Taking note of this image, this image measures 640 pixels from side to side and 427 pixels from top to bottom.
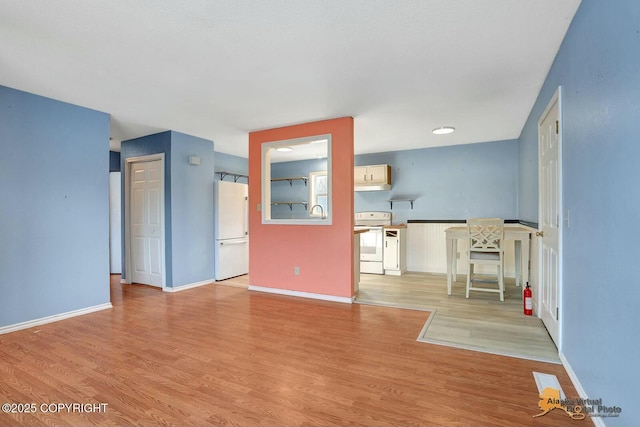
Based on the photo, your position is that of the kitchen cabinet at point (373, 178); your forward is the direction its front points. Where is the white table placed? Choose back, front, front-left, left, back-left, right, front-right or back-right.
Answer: front-left

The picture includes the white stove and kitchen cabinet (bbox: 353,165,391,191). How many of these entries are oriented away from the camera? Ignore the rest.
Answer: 0

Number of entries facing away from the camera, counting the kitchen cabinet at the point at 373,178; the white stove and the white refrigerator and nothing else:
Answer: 0

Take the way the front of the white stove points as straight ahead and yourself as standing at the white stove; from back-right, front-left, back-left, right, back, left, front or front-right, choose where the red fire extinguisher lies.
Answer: front-left

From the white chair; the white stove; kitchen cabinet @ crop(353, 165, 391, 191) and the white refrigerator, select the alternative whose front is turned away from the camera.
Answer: the white chair

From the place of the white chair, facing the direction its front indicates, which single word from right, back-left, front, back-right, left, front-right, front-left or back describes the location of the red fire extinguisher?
back-right

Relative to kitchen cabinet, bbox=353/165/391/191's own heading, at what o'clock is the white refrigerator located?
The white refrigerator is roughly at 2 o'clock from the kitchen cabinet.

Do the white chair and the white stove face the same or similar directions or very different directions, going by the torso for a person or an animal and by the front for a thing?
very different directions

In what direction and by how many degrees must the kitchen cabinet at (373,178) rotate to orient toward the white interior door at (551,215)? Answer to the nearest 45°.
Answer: approximately 45° to its left

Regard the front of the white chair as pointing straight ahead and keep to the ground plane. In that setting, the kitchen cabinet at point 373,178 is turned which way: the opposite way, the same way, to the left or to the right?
the opposite way

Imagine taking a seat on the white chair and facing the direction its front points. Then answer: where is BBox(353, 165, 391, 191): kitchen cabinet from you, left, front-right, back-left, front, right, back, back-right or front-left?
front-left

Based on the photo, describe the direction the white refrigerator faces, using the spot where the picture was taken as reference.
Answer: facing the viewer and to the right of the viewer

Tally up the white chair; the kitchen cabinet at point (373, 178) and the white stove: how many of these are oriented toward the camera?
2

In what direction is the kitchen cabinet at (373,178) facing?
toward the camera

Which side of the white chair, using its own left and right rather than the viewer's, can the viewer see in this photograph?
back
